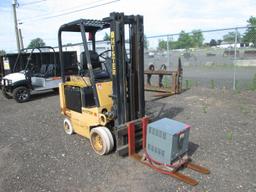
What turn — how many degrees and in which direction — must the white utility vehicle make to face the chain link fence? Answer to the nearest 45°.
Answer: approximately 135° to its left

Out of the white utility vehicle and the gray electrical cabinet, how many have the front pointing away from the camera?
0

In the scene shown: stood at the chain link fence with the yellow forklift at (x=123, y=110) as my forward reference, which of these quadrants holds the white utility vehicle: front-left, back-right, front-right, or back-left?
front-right

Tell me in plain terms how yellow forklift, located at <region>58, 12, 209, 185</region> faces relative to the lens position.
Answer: facing the viewer and to the right of the viewer

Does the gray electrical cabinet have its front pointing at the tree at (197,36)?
no

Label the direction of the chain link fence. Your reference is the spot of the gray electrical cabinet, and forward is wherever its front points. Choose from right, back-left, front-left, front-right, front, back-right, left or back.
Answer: back-left

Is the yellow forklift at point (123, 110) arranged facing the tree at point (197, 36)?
no

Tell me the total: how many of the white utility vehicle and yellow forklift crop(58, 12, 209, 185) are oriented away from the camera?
0

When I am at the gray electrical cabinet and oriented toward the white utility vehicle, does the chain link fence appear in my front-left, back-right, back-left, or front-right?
front-right

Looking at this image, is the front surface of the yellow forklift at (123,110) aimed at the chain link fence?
no
